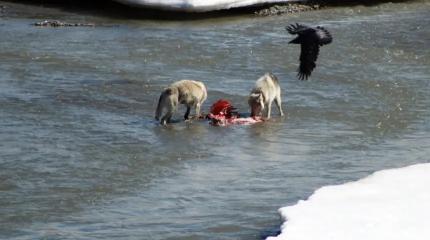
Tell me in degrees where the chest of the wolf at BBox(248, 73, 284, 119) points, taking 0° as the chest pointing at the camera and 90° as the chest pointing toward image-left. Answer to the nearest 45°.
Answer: approximately 45°

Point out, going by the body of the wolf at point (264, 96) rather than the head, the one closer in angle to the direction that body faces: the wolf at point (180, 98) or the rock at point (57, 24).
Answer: the wolf

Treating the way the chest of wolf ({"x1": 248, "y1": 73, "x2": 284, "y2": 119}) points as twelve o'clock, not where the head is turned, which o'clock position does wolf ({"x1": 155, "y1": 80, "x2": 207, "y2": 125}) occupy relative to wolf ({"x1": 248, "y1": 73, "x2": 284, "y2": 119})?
wolf ({"x1": 155, "y1": 80, "x2": 207, "y2": 125}) is roughly at 1 o'clock from wolf ({"x1": 248, "y1": 73, "x2": 284, "y2": 119}).

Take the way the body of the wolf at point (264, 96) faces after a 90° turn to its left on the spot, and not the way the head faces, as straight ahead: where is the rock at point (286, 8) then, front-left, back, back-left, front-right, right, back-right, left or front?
back-left

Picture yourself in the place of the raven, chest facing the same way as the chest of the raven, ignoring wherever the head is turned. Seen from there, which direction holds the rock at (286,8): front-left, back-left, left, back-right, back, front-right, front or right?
right

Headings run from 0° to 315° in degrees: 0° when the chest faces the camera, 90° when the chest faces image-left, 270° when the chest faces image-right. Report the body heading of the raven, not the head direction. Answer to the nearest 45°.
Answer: approximately 90°

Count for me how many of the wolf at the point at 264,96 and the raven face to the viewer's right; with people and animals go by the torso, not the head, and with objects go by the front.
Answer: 0
